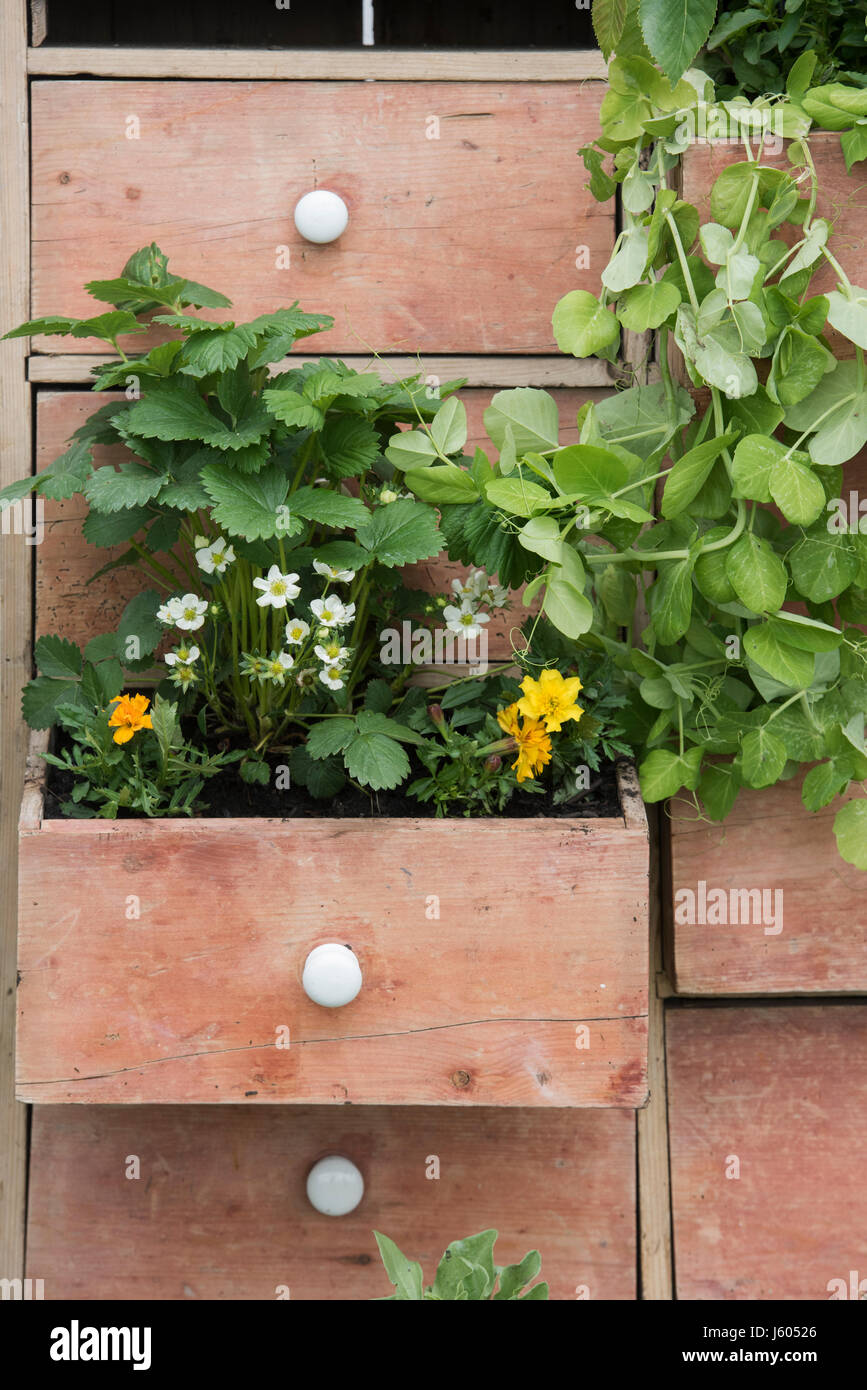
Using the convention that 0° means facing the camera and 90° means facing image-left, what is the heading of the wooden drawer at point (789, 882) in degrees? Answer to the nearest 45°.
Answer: approximately 0°

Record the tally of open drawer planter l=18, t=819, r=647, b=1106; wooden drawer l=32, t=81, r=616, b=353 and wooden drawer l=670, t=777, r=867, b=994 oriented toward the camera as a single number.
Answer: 3

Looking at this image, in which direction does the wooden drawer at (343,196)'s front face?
toward the camera

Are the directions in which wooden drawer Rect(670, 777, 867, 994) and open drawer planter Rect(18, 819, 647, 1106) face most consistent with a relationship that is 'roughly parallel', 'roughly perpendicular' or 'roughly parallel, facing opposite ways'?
roughly parallel

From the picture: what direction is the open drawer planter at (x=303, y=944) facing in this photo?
toward the camera

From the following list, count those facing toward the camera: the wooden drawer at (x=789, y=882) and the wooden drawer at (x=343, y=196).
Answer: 2
